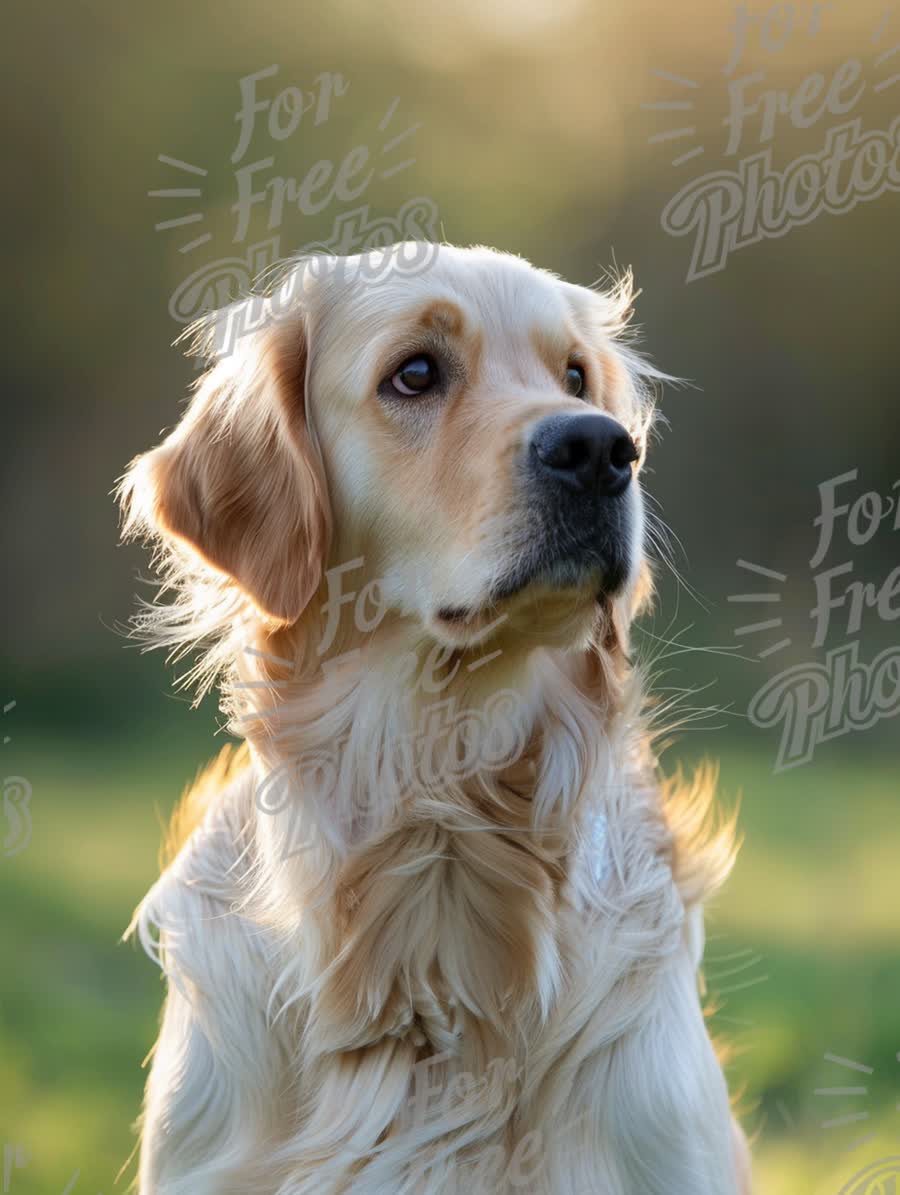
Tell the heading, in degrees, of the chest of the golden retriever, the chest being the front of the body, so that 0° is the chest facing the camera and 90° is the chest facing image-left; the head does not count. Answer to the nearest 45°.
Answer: approximately 0°
